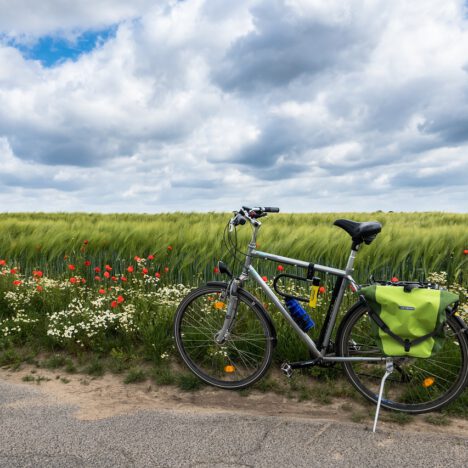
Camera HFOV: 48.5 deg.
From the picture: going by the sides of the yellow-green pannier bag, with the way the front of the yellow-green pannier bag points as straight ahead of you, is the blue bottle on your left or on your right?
on your right

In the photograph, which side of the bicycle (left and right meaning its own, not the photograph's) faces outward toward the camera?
left
